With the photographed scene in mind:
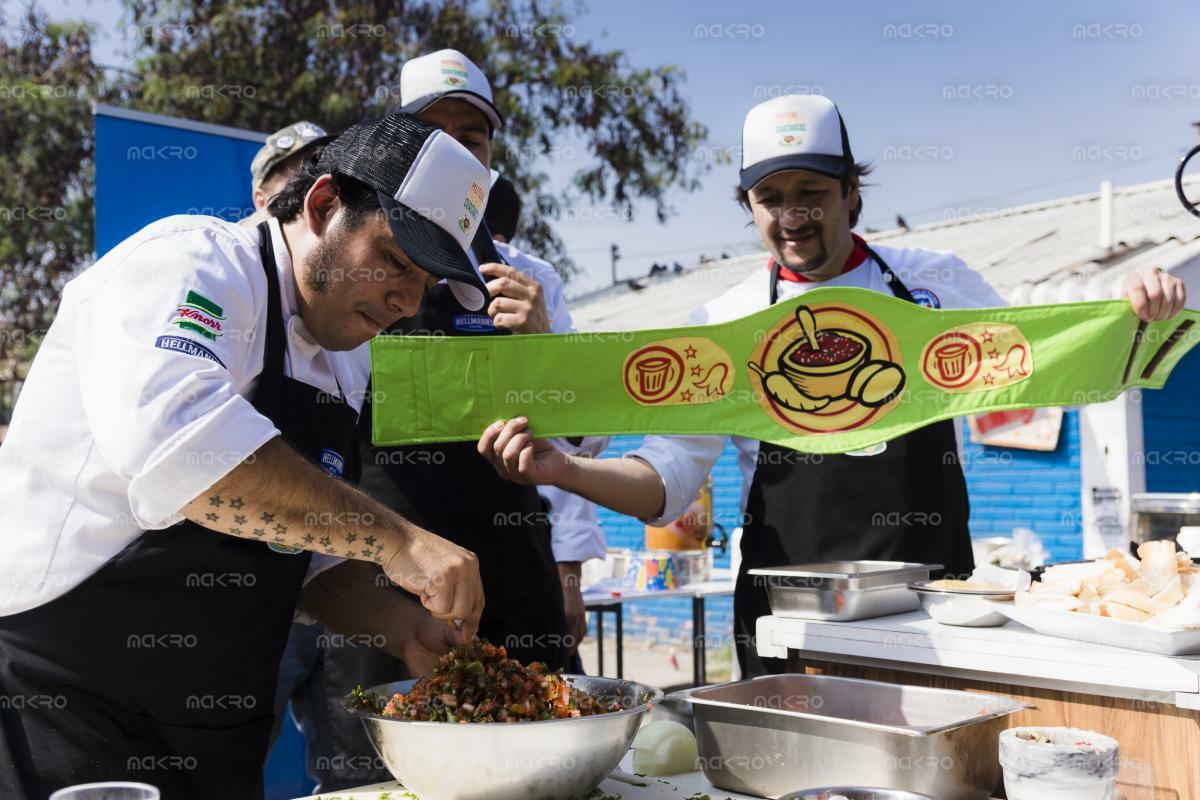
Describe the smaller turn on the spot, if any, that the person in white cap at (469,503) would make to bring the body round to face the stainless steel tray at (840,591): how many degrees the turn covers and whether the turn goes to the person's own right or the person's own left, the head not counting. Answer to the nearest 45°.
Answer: approximately 45° to the person's own left

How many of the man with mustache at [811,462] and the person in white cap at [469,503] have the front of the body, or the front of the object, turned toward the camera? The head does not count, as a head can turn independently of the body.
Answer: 2

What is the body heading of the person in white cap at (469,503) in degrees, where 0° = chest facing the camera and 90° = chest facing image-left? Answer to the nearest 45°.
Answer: approximately 0°

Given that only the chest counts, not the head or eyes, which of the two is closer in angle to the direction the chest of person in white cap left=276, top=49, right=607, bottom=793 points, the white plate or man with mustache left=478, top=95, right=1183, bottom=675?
the white plate

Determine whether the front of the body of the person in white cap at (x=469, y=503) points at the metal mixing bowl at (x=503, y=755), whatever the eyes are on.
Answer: yes

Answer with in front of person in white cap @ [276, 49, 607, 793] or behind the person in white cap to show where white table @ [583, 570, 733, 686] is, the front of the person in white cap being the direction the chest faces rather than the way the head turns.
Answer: behind

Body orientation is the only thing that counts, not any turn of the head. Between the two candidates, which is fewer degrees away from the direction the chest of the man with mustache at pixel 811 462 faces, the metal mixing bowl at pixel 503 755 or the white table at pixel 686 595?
the metal mixing bowl

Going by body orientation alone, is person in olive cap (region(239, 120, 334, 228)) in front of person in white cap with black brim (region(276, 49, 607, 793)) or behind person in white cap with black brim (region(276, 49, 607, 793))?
behind

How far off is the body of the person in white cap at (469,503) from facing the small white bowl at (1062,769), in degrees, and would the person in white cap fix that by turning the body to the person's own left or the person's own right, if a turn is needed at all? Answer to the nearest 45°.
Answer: approximately 45° to the person's own left
